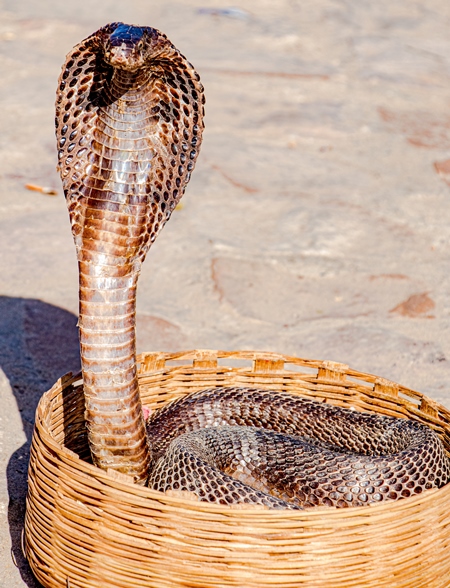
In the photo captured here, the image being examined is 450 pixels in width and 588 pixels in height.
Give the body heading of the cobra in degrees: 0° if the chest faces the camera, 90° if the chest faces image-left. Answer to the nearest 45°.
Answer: approximately 0°
